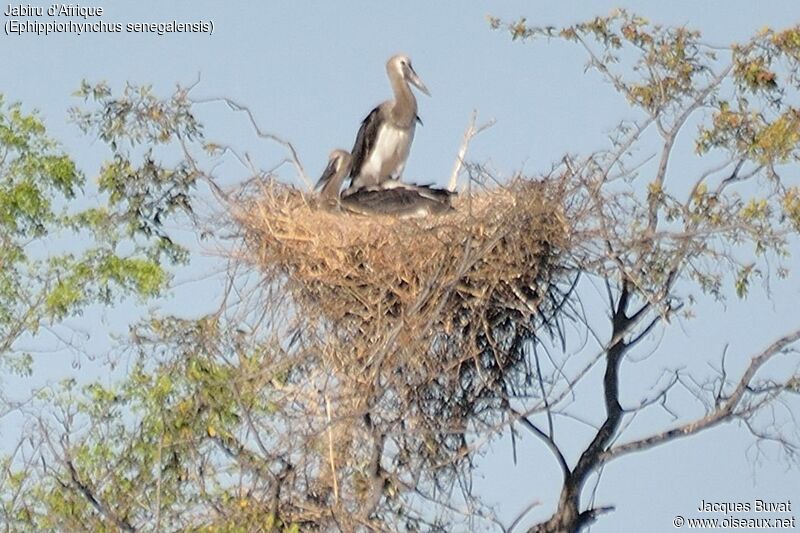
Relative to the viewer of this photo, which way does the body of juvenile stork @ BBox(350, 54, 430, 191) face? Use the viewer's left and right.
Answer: facing the viewer and to the right of the viewer

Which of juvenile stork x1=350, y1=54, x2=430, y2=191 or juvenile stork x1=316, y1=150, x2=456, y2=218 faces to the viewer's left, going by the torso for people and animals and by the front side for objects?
juvenile stork x1=316, y1=150, x2=456, y2=218

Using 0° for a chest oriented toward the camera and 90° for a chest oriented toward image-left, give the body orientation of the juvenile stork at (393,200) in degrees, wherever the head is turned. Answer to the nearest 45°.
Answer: approximately 90°

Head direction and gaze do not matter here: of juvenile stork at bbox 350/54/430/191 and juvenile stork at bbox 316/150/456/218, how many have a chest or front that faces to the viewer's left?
1
